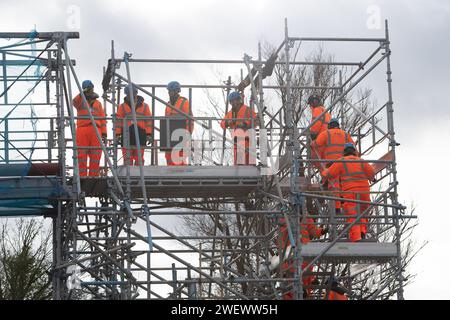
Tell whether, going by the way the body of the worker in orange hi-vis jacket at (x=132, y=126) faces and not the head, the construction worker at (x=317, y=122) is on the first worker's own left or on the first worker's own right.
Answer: on the first worker's own left

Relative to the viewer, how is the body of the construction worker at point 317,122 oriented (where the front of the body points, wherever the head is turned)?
to the viewer's left

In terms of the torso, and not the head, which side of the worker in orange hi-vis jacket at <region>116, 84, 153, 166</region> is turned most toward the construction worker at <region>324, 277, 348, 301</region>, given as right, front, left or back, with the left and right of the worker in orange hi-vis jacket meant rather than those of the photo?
left

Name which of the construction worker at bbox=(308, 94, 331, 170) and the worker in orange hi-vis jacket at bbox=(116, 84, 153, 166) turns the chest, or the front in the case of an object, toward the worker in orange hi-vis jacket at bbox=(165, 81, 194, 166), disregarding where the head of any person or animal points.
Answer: the construction worker

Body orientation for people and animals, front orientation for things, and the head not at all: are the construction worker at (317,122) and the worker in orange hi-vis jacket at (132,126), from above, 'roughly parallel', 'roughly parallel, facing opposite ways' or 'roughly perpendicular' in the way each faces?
roughly perpendicular

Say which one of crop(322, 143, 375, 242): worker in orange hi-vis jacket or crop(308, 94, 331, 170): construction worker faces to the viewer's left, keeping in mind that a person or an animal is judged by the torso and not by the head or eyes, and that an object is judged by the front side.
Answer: the construction worker
